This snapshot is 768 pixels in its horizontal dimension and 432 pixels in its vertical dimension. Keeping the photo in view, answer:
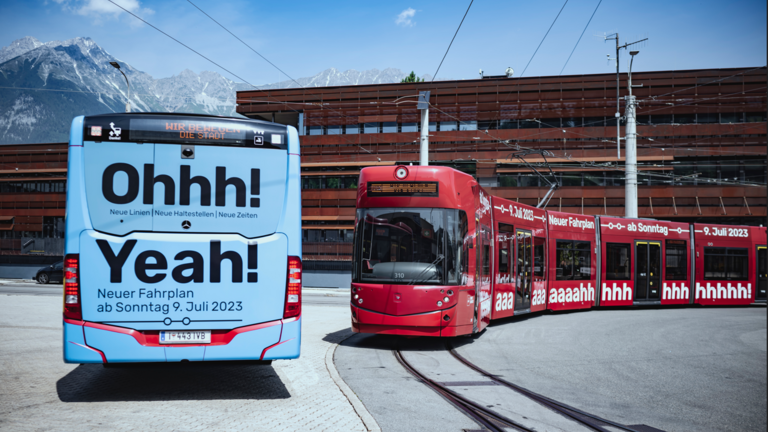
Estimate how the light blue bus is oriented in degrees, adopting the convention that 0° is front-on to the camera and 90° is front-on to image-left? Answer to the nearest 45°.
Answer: approximately 180°

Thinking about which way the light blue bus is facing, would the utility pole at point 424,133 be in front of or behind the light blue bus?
in front

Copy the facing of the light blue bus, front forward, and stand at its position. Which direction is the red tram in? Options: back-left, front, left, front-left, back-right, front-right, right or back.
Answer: front-right

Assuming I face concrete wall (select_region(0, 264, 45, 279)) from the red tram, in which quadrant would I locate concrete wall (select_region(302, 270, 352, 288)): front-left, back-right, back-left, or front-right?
front-right

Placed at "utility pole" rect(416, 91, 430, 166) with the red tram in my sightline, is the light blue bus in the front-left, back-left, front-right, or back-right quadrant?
front-right

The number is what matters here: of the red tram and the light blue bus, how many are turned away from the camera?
1

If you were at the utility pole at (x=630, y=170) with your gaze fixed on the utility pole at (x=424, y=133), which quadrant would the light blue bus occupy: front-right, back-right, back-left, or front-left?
front-left

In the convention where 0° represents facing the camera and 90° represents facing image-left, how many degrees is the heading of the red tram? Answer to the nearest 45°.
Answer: approximately 45°

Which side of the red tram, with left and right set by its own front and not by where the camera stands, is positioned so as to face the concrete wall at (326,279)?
right

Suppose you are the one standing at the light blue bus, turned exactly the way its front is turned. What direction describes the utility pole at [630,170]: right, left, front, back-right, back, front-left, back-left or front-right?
front-right

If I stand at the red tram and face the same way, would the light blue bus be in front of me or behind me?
in front

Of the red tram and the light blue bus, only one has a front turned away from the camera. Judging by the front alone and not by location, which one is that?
the light blue bus
